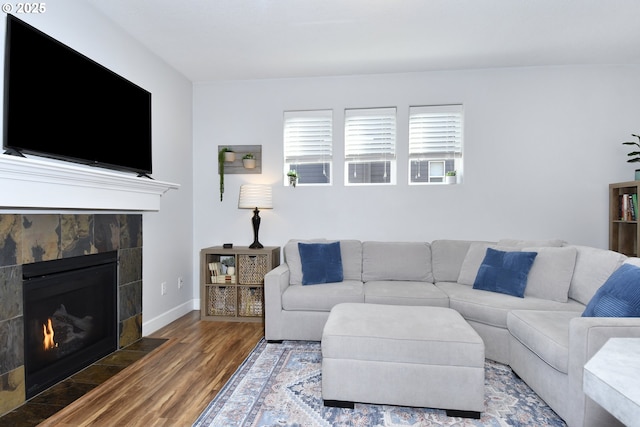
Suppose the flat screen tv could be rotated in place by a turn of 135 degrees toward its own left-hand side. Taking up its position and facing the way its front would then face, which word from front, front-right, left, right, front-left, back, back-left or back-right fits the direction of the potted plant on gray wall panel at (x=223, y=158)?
front-right

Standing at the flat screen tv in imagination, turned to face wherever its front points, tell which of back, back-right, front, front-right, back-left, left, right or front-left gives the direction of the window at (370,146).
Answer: front-left

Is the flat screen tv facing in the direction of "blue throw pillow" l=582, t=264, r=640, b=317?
yes

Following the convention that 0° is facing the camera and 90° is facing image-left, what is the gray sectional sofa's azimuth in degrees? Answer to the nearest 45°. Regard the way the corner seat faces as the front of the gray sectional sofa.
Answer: approximately 45°

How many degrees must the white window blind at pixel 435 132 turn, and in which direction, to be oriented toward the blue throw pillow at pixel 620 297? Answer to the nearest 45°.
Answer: approximately 45° to its left

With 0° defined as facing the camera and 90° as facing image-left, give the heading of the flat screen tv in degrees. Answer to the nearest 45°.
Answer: approximately 315°

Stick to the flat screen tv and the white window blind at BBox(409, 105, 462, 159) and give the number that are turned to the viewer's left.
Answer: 0

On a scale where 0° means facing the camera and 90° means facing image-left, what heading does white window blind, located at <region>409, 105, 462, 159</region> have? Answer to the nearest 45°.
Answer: approximately 0°

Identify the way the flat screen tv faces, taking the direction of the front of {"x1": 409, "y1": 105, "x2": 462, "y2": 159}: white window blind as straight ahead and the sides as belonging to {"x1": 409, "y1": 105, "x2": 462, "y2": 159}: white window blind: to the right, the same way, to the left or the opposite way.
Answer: to the left

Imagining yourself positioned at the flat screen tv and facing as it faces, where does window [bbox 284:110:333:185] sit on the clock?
The window is roughly at 10 o'clock from the flat screen tv.

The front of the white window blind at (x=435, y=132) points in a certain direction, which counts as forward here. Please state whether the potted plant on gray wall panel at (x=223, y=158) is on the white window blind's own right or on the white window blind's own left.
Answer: on the white window blind's own right

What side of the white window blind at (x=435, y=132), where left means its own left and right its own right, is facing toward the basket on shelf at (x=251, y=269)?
right

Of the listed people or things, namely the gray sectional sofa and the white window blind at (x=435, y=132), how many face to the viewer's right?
0
